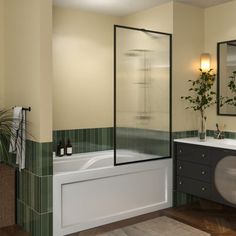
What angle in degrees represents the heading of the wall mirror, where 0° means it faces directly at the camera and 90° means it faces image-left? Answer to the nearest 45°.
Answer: approximately 45°

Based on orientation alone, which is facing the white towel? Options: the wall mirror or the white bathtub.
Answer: the wall mirror

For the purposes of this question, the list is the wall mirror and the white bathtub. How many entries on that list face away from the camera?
0

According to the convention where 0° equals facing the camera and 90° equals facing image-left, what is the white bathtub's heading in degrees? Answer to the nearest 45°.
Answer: approximately 315°

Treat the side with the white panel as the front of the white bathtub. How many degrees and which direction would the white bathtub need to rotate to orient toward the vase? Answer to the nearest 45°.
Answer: approximately 90° to its left

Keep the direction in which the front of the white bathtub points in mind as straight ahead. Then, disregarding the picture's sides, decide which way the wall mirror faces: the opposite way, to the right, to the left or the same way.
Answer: to the right

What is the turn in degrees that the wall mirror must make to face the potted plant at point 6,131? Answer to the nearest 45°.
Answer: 0° — it already faces it

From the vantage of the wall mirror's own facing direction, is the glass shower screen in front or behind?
in front
